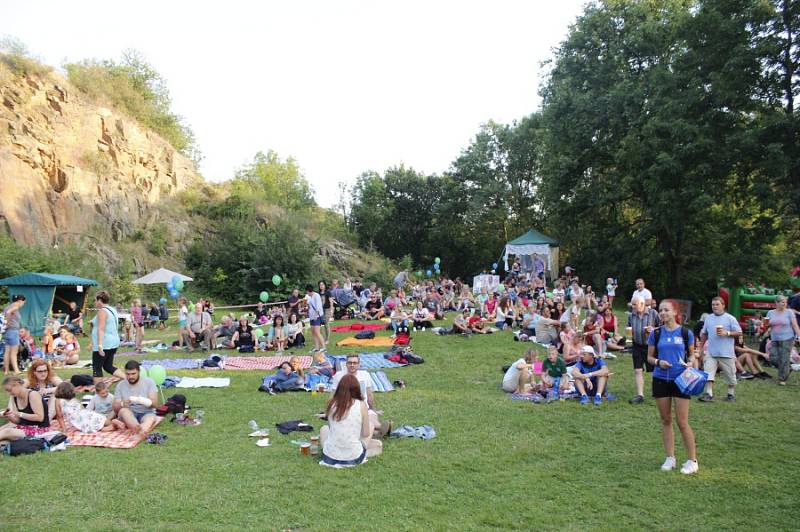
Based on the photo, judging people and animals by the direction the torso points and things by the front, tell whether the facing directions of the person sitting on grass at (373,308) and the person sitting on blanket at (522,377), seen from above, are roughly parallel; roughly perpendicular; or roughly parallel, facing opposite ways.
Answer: roughly perpendicular

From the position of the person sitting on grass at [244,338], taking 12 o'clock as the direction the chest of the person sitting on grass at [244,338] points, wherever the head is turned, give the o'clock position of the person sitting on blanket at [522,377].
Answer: the person sitting on blanket at [522,377] is roughly at 11 o'clock from the person sitting on grass at [244,338].

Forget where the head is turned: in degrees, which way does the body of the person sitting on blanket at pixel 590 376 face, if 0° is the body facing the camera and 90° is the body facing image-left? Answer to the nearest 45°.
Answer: approximately 0°

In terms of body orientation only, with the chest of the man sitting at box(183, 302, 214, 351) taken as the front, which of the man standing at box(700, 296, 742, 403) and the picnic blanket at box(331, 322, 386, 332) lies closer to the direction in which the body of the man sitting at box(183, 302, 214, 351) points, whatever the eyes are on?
the man standing

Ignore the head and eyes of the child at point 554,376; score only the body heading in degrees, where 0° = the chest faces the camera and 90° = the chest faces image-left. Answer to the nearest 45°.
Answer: approximately 0°

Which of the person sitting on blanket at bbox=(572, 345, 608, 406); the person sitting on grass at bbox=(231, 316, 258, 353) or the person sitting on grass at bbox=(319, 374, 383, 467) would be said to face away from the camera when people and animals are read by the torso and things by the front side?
the person sitting on grass at bbox=(319, 374, 383, 467)

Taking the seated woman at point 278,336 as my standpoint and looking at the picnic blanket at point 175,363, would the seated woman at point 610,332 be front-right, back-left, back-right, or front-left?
back-left

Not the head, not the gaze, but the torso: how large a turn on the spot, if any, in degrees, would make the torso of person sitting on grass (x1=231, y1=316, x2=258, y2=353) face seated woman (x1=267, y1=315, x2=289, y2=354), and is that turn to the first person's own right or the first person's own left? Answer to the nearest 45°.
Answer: approximately 45° to the first person's own left
